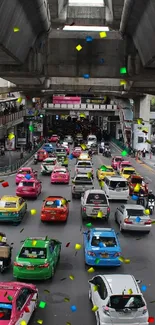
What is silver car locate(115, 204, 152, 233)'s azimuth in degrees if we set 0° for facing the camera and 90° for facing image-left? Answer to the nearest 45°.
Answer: approximately 135°

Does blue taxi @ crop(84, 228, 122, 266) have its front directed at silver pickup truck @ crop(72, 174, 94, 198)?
yes

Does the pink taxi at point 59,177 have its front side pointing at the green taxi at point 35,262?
no

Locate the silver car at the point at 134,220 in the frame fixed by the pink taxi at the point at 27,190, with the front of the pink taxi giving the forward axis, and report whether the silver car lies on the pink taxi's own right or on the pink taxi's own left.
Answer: on the pink taxi's own right

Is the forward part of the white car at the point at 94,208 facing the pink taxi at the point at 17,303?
no

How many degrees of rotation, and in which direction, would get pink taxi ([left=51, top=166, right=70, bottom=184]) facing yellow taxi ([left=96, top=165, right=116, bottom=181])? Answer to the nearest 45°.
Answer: approximately 90° to its right

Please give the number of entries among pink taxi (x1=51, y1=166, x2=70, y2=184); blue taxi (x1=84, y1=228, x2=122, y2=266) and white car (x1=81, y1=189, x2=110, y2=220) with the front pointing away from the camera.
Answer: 3

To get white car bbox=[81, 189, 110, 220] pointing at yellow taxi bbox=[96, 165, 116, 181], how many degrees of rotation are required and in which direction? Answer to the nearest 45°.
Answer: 0° — it already faces it

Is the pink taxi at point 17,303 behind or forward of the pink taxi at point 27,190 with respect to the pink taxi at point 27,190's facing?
behind

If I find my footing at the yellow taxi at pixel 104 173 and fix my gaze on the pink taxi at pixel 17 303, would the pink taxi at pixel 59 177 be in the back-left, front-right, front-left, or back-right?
front-right

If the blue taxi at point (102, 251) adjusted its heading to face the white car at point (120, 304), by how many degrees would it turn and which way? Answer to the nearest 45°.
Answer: approximately 180°

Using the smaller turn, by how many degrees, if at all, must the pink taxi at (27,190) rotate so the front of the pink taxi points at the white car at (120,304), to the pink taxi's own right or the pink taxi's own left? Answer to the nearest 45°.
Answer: approximately 135° to the pink taxi's own right

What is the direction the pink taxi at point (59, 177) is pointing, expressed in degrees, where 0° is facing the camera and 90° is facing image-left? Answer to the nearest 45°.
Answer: approximately 180°

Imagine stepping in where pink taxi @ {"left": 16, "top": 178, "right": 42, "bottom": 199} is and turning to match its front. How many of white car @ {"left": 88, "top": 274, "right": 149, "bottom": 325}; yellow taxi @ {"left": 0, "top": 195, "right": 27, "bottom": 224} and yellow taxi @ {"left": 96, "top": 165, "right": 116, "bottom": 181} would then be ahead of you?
1

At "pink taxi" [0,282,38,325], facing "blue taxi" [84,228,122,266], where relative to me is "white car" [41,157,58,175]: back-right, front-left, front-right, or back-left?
front-left

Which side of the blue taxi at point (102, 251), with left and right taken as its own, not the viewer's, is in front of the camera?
back

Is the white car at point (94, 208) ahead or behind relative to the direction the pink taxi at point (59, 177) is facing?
behind

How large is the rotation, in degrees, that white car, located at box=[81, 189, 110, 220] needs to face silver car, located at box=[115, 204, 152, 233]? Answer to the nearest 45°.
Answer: approximately 135° to its right

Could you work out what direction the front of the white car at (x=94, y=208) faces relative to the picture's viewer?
facing away from the viewer

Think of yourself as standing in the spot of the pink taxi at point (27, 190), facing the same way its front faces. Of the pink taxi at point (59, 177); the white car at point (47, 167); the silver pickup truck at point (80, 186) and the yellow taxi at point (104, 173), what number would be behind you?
0
